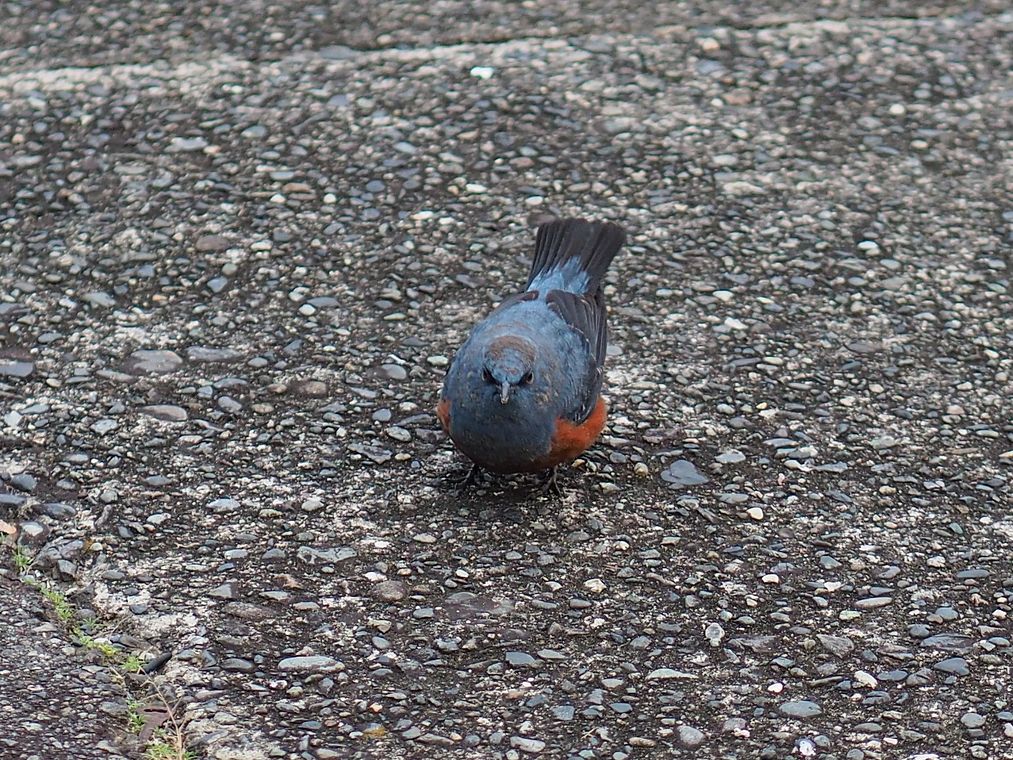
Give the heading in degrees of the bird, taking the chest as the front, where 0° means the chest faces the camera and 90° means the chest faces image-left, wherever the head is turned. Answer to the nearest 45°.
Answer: approximately 0°
